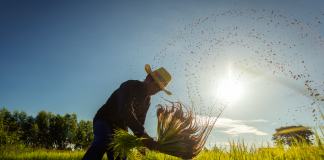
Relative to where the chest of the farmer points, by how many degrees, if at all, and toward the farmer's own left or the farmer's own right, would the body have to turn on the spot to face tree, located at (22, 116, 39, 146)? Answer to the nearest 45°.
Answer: approximately 135° to the farmer's own left

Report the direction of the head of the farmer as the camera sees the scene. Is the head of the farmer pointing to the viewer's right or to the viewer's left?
to the viewer's right

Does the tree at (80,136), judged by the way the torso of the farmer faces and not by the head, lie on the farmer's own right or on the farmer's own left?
on the farmer's own left

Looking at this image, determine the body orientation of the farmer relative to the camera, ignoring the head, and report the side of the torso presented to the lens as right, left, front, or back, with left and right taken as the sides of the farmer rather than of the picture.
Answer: right

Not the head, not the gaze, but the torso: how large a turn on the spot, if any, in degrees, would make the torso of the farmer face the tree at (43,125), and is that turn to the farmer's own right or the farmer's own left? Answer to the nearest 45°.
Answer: approximately 135° to the farmer's own left
